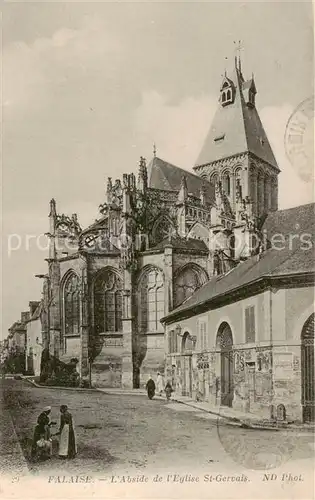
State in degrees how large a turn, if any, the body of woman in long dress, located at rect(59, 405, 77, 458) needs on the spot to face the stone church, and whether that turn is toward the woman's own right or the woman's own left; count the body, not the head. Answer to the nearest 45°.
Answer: approximately 135° to the woman's own right

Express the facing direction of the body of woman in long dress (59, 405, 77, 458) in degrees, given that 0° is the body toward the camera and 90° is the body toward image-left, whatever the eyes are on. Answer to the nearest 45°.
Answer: approximately 45°

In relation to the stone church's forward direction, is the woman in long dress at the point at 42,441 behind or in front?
behind

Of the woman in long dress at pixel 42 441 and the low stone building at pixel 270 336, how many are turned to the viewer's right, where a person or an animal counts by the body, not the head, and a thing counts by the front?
1

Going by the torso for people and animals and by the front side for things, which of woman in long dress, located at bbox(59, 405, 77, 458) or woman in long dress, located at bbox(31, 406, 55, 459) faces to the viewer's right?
woman in long dress, located at bbox(31, 406, 55, 459)

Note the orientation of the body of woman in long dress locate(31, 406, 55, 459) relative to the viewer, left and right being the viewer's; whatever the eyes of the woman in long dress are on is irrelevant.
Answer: facing to the right of the viewer

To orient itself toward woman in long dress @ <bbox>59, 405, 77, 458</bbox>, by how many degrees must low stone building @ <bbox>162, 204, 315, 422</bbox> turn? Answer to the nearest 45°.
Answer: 0° — it already faces them
